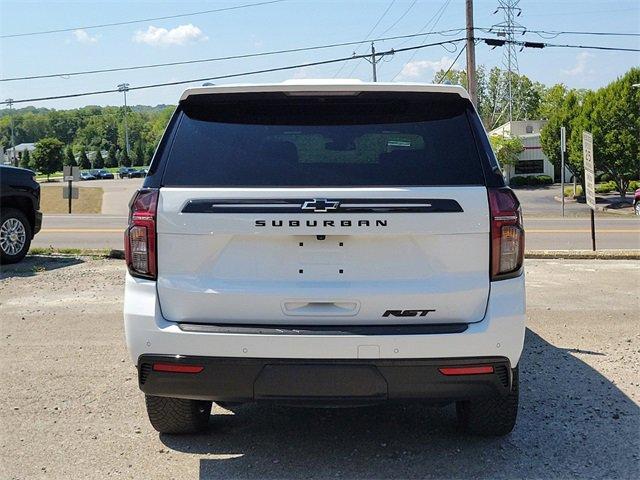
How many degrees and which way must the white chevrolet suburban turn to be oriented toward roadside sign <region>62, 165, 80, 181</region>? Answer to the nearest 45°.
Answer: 0° — it already faces it

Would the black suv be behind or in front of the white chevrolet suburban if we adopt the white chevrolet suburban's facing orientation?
in front

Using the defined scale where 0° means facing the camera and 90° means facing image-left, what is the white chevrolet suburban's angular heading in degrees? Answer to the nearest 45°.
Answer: approximately 180°
